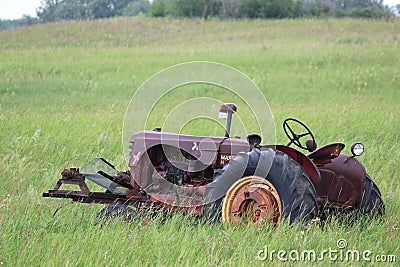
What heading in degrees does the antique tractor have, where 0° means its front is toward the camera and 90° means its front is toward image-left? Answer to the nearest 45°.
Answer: approximately 135°

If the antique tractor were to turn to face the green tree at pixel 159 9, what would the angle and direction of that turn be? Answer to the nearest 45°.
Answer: approximately 45° to its right
